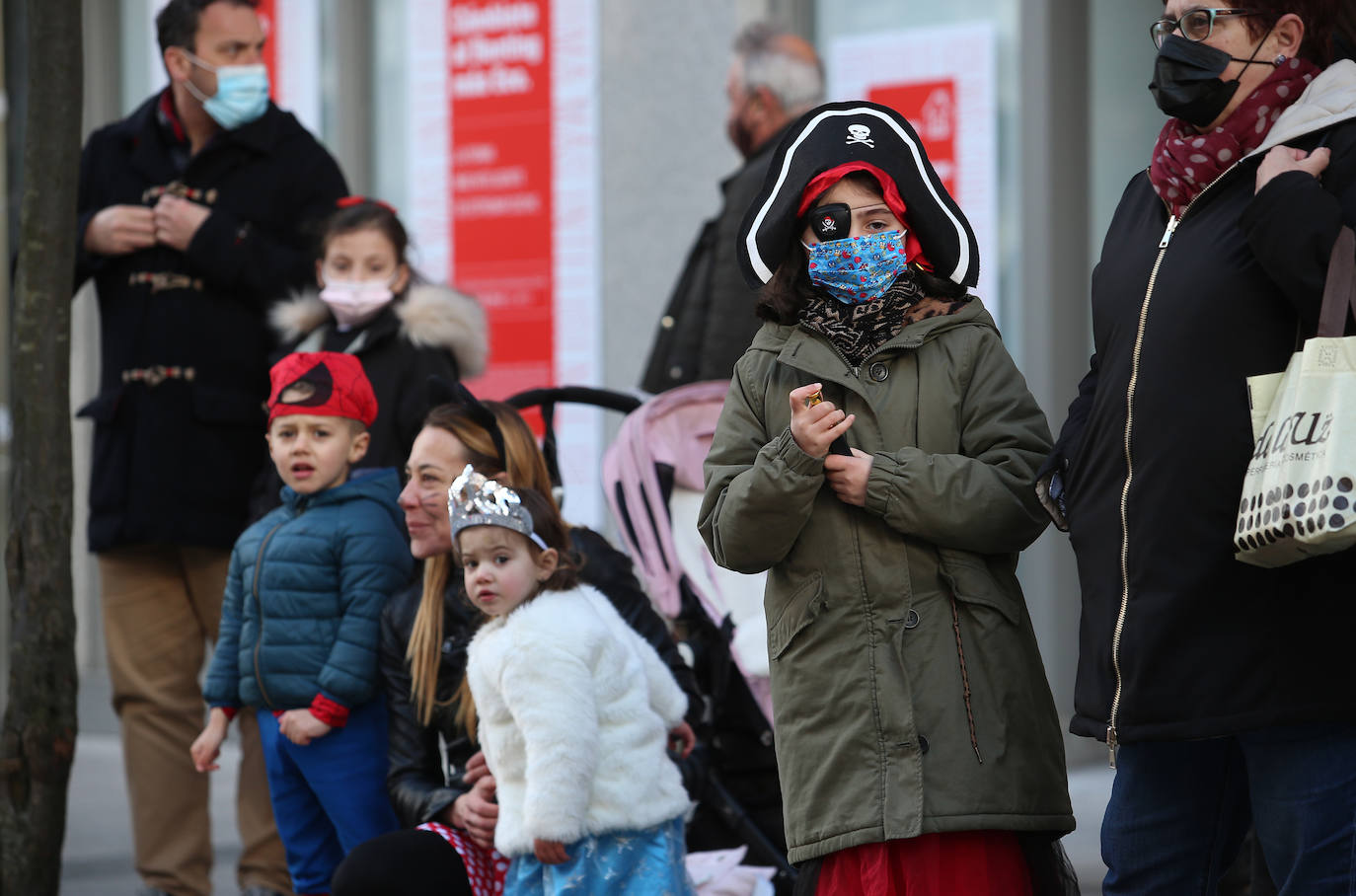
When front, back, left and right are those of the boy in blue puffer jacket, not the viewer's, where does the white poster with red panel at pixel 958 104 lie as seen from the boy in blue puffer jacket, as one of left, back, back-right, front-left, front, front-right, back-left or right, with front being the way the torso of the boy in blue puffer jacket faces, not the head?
back

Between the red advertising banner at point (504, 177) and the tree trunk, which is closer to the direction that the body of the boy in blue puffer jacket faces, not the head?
the tree trunk

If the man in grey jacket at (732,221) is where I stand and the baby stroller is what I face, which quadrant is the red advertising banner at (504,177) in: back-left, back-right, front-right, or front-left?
back-right

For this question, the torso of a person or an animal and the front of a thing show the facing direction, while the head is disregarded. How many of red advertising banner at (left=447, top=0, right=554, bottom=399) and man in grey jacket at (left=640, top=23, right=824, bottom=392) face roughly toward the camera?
1

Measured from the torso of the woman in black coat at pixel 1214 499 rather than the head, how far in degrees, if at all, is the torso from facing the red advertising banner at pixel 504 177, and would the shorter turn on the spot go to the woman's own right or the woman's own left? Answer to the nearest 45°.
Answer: approximately 90° to the woman's own right

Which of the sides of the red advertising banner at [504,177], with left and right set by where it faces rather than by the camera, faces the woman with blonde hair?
front

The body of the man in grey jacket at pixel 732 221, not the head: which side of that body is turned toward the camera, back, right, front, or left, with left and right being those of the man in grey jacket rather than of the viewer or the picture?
left

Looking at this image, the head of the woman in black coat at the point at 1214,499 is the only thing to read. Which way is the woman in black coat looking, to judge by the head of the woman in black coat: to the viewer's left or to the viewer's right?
to the viewer's left

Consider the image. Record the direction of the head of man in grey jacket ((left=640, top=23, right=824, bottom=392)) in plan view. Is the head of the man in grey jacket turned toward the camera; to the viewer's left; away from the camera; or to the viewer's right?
to the viewer's left

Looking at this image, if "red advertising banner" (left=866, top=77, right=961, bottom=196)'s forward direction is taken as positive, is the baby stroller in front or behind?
in front
